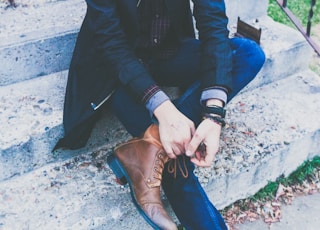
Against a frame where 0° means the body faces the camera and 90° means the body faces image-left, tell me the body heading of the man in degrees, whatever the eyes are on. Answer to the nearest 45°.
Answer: approximately 0°
